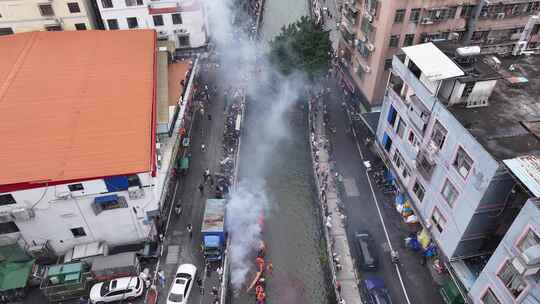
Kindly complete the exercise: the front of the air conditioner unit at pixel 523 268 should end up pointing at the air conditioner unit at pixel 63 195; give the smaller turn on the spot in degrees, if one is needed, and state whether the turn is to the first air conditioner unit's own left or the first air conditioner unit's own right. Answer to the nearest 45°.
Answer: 0° — it already faces it

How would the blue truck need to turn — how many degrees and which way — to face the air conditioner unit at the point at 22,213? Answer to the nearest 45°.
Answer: approximately 90° to its right

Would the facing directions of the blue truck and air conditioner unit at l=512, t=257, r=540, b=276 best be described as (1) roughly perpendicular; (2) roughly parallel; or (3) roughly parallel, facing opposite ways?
roughly perpendicular

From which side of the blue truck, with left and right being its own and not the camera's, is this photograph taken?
front

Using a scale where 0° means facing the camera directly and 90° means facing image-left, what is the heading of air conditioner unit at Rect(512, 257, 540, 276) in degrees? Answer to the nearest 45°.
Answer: approximately 45°
